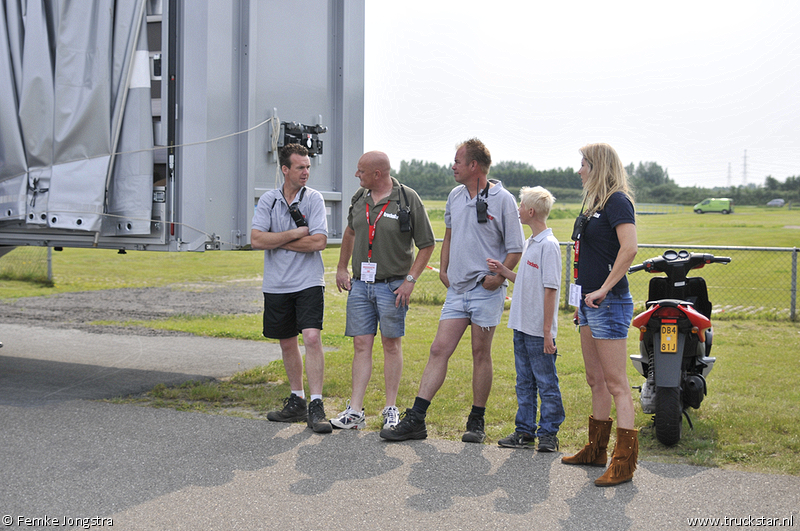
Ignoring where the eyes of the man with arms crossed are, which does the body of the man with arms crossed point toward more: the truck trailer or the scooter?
the scooter

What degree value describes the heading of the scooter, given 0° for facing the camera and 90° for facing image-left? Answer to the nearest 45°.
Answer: approximately 180°

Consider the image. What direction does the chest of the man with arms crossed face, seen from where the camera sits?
toward the camera

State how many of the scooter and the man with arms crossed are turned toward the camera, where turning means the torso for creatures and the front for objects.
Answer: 1

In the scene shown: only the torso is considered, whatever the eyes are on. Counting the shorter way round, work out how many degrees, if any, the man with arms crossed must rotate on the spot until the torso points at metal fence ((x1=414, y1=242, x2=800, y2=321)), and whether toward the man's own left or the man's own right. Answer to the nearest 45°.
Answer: approximately 135° to the man's own left

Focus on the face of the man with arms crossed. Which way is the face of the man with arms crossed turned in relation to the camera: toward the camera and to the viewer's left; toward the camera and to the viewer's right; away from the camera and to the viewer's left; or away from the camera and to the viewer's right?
toward the camera and to the viewer's right

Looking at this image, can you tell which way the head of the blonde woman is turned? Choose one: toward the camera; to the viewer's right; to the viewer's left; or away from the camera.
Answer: to the viewer's left

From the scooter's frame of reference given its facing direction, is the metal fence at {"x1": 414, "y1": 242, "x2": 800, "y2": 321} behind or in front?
in front

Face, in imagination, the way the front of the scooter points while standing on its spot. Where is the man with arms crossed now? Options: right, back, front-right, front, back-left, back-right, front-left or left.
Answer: left
